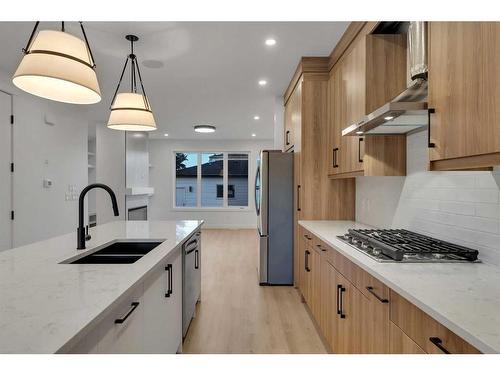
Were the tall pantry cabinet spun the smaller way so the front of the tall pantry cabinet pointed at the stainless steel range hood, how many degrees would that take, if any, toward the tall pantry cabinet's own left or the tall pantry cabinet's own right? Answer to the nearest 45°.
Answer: approximately 90° to the tall pantry cabinet's own left

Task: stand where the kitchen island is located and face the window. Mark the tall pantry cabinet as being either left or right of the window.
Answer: right

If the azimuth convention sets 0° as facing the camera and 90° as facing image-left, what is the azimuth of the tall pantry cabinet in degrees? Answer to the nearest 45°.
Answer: approximately 90°

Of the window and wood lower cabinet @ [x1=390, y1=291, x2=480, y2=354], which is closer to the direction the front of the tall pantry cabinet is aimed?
the window

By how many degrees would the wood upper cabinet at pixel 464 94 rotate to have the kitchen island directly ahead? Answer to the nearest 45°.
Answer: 0° — it already faces it

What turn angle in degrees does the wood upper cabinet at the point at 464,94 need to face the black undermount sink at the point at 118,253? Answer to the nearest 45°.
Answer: approximately 45° to its right

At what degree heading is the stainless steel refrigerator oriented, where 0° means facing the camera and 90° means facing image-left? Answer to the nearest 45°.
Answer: approximately 90°

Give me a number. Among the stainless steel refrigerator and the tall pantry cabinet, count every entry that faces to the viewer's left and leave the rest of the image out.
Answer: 2

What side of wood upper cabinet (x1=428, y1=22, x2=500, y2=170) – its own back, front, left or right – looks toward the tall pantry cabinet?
right
